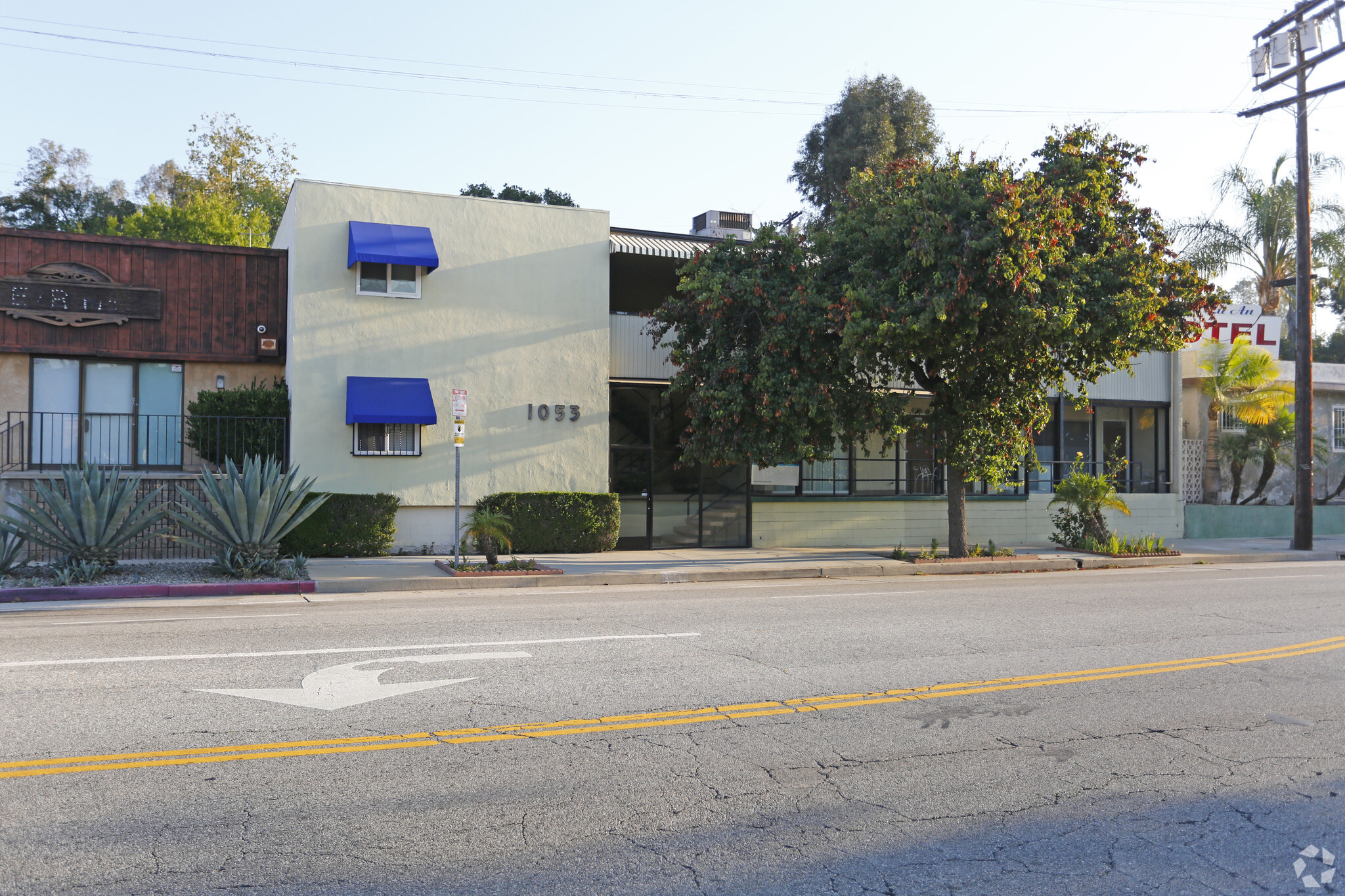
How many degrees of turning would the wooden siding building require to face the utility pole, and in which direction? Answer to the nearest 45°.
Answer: approximately 90° to its left

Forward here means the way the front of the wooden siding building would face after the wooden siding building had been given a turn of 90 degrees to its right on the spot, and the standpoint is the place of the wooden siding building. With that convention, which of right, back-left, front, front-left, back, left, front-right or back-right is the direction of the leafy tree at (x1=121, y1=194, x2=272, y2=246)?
right

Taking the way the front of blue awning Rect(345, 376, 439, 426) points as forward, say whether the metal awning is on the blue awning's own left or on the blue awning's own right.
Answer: on the blue awning's own left

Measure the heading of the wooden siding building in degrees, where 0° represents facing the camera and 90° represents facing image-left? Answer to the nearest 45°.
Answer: approximately 0°

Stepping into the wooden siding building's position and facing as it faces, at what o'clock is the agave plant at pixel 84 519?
The agave plant is roughly at 12 o'clock from the wooden siding building.

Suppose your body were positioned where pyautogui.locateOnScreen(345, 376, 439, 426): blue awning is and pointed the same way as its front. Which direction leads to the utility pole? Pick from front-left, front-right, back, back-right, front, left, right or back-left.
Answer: left

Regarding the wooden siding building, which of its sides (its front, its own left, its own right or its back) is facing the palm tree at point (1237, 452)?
left

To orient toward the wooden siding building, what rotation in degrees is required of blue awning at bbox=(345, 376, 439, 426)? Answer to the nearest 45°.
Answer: approximately 90° to its right

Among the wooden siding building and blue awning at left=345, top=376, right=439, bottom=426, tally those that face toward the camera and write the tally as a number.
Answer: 2
